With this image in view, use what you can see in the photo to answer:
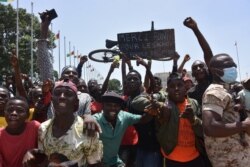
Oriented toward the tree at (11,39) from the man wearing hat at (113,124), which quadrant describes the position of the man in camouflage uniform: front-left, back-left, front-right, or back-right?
back-right

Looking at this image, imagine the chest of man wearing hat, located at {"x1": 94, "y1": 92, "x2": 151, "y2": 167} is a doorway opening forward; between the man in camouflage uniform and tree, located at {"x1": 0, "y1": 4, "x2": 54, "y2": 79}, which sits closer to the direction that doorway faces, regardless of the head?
the man in camouflage uniform

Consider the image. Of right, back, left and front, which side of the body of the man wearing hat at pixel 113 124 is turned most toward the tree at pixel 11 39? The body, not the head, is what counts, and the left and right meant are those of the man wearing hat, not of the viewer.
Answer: back

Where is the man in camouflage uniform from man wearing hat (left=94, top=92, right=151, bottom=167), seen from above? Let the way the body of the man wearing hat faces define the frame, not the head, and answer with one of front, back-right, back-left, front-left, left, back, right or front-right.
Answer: front-left

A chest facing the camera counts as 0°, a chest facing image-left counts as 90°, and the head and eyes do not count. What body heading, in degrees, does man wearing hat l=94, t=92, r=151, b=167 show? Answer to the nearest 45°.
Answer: approximately 0°

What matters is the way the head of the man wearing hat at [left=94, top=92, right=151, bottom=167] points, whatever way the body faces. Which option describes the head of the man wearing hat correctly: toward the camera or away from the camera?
toward the camera
